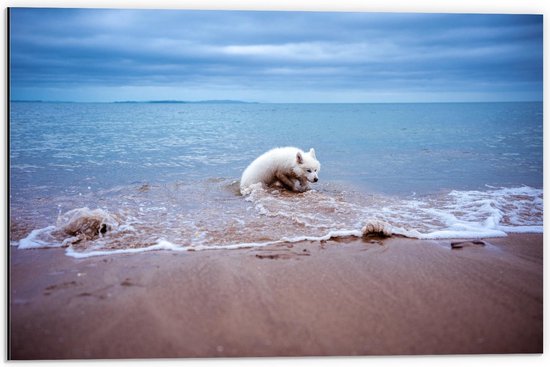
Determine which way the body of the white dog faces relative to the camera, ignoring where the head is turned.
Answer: to the viewer's right
